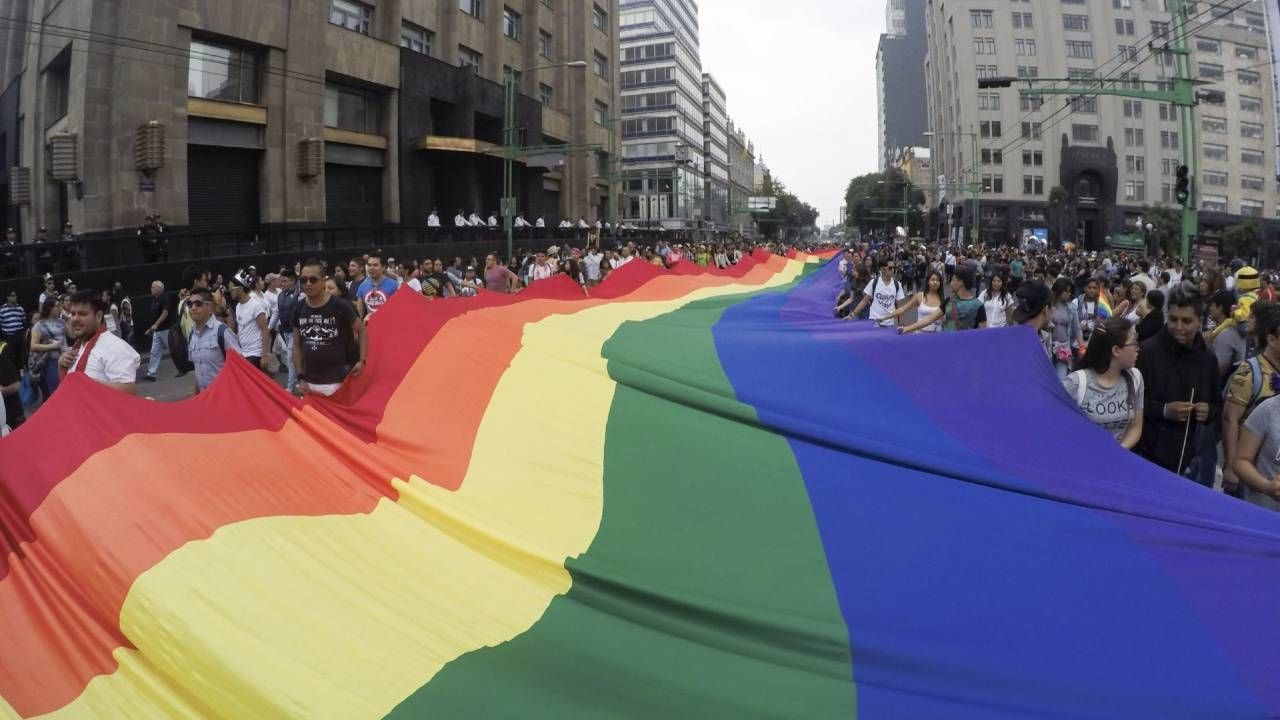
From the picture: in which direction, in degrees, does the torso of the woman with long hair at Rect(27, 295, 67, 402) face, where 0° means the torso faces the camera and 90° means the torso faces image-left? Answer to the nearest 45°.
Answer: approximately 315°

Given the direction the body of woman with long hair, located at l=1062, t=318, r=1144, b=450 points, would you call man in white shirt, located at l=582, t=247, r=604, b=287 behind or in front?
behind

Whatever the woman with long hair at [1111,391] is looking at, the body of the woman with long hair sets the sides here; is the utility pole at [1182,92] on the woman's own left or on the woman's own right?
on the woman's own left
